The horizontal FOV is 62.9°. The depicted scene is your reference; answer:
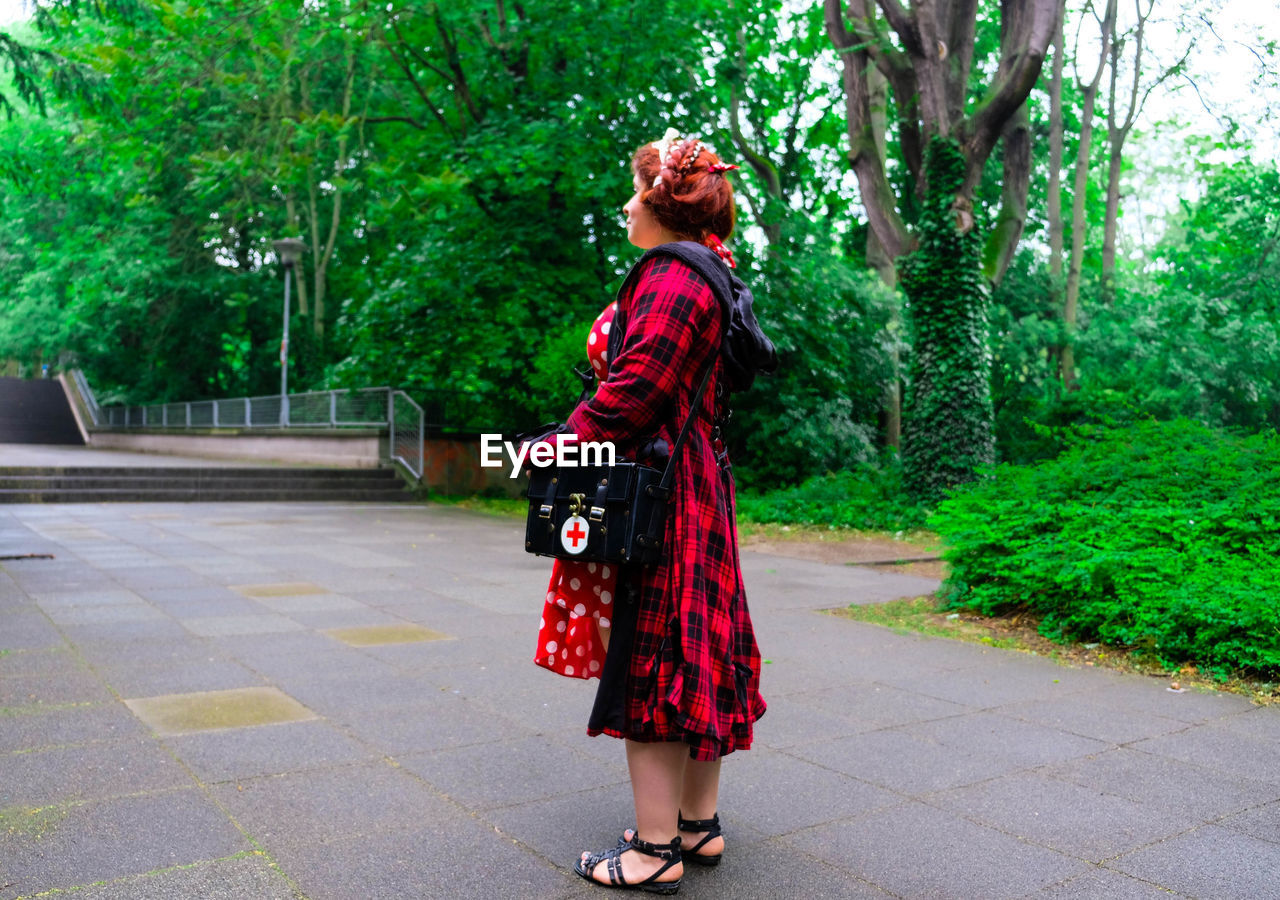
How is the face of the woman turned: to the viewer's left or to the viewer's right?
to the viewer's left

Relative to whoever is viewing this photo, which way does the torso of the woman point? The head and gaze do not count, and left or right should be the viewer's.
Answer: facing to the left of the viewer

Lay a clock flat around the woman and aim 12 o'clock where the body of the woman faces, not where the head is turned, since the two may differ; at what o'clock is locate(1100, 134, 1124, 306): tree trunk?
The tree trunk is roughly at 4 o'clock from the woman.

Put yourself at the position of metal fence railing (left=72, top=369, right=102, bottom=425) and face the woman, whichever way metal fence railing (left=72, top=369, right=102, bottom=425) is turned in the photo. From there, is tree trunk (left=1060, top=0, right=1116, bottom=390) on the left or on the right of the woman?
left

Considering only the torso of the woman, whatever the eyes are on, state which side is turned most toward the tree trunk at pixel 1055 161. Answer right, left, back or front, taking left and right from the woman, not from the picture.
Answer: right

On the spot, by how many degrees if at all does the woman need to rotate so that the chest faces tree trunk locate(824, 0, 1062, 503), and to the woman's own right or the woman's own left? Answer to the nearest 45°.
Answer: approximately 90° to the woman's own right

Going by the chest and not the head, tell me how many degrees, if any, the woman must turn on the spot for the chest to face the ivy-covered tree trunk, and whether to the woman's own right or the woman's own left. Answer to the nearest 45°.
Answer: approximately 90° to the woman's own right

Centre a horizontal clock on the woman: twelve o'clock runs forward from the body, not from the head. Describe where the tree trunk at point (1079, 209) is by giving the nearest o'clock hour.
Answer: The tree trunk is roughly at 4 o'clock from the woman.

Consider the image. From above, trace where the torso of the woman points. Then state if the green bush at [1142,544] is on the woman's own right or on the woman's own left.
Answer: on the woman's own right
